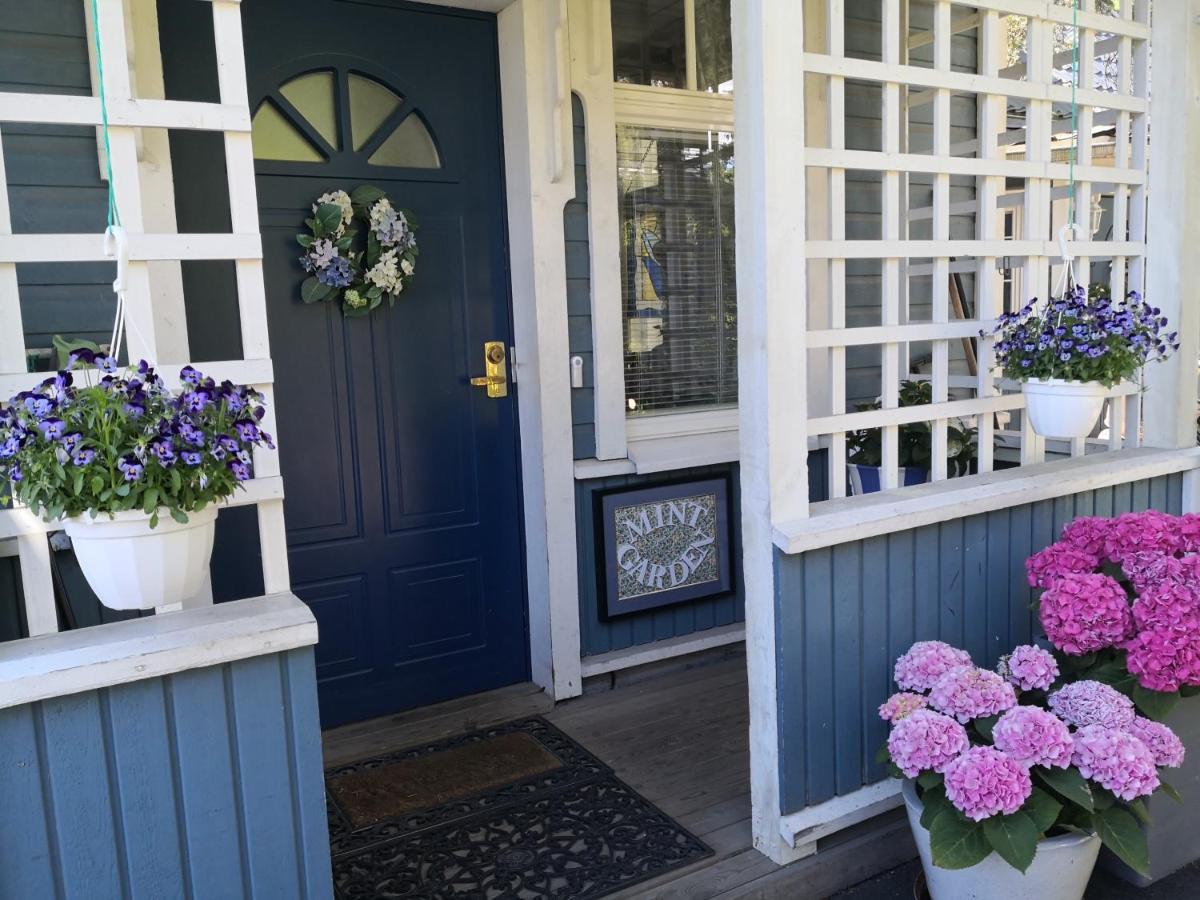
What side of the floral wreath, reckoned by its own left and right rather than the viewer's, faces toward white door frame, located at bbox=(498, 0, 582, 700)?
left

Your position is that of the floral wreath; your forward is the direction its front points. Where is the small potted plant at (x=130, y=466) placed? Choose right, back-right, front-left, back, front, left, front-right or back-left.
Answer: front

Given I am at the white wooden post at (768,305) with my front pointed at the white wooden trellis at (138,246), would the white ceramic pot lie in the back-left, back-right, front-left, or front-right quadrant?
back-left

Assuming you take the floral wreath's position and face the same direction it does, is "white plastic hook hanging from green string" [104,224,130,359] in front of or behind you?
in front

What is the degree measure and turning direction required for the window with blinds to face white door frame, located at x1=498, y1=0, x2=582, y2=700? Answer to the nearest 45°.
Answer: approximately 45° to its right

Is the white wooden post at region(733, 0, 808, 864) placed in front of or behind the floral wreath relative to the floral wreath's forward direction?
in front

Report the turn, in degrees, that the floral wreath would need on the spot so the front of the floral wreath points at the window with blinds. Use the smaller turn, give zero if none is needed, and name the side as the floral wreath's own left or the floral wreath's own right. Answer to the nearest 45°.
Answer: approximately 90° to the floral wreath's own left

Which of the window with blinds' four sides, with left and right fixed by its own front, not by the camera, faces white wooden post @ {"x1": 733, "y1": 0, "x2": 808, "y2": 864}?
front

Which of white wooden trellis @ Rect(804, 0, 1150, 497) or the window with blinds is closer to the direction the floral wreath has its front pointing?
the white wooden trellis

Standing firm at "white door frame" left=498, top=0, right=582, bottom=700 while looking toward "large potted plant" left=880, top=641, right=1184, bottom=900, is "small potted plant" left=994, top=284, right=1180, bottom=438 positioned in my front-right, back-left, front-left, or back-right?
front-left

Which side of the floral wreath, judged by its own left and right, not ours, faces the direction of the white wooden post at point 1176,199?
left

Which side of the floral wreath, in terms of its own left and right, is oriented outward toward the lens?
front

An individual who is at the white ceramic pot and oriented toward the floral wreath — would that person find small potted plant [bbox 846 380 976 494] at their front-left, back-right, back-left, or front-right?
front-right
